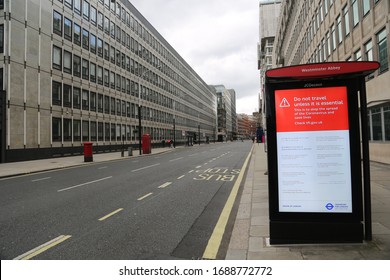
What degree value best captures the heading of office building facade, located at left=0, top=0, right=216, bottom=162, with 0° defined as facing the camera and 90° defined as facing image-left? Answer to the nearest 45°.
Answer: approximately 315°
